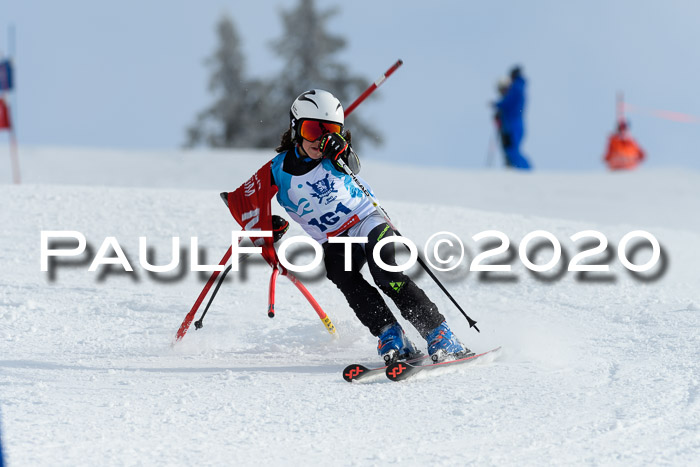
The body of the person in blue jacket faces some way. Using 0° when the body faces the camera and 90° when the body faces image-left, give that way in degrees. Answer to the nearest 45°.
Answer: approximately 90°

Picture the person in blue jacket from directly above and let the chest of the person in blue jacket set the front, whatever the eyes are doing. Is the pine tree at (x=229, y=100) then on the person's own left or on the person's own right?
on the person's own right

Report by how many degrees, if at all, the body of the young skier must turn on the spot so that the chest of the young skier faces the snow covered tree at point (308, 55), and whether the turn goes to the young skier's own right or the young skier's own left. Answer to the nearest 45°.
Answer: approximately 180°

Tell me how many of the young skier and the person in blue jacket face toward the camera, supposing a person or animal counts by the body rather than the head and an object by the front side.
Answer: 1

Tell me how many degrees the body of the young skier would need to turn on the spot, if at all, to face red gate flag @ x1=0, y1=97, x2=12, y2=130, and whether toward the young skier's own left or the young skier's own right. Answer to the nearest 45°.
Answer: approximately 135° to the young skier's own right

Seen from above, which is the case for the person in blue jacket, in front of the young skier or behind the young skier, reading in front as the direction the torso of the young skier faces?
behind

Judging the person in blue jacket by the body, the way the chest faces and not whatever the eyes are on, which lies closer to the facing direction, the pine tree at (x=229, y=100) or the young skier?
the pine tree

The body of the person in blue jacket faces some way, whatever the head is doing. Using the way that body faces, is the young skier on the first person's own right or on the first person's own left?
on the first person's own left

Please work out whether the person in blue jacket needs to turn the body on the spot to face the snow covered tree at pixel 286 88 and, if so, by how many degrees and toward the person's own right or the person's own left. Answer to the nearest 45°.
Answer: approximately 45° to the person's own right

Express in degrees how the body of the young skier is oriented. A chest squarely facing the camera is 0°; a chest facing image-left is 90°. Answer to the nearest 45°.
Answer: approximately 0°

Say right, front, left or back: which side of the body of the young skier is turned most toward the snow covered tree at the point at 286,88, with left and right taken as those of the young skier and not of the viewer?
back
